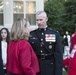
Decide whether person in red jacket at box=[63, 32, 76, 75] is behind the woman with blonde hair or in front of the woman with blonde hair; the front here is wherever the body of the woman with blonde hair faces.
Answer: in front

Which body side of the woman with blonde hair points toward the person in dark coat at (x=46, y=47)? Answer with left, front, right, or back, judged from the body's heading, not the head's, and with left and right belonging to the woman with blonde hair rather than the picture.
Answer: front

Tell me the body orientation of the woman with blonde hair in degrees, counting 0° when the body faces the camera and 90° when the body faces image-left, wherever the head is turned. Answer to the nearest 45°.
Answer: approximately 225°

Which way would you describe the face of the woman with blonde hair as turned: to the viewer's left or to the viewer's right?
to the viewer's right
